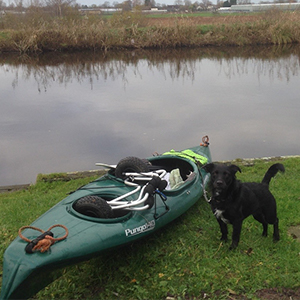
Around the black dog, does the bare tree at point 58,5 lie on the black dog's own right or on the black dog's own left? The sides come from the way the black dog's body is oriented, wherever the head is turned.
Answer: on the black dog's own right

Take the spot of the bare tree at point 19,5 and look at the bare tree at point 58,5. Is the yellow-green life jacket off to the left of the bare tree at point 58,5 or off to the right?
right

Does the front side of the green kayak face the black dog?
no

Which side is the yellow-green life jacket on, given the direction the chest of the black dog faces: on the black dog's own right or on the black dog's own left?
on the black dog's own right

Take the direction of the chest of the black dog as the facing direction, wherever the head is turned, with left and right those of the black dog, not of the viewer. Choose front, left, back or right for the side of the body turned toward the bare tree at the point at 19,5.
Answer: right

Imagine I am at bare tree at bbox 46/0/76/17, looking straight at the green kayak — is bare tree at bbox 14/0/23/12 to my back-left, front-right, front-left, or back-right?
back-right

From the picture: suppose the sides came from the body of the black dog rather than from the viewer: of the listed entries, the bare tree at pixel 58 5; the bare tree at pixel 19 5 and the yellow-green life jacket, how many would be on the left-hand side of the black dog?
0

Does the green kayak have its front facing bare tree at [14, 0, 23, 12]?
no

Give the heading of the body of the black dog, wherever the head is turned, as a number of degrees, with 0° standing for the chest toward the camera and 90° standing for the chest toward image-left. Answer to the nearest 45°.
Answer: approximately 45°
